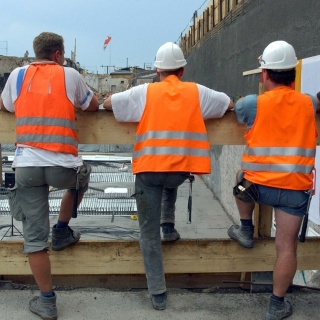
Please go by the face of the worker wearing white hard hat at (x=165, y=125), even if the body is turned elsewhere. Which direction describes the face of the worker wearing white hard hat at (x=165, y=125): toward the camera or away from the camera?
away from the camera

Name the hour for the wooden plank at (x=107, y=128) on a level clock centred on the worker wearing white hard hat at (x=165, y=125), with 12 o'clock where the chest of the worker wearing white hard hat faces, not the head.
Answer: The wooden plank is roughly at 10 o'clock from the worker wearing white hard hat.

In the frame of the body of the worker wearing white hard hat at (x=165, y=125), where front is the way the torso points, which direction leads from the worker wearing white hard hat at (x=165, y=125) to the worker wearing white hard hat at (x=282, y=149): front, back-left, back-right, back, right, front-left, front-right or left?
right

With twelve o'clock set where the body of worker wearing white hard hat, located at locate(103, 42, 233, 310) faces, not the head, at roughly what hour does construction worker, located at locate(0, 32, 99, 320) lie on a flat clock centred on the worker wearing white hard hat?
The construction worker is roughly at 9 o'clock from the worker wearing white hard hat.

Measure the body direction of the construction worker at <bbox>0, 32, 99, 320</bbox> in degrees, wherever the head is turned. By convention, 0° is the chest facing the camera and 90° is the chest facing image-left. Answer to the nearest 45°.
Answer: approximately 180°

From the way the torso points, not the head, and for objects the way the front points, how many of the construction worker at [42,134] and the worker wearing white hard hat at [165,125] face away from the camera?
2

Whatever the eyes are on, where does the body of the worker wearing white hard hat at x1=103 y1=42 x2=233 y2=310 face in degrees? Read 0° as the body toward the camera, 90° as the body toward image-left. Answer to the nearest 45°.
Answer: approximately 180°

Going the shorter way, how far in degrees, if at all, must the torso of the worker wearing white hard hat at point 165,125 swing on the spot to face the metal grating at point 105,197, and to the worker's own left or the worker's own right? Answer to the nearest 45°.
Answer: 0° — they already face it

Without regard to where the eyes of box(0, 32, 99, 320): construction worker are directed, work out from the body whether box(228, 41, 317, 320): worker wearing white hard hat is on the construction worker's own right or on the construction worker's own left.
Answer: on the construction worker's own right

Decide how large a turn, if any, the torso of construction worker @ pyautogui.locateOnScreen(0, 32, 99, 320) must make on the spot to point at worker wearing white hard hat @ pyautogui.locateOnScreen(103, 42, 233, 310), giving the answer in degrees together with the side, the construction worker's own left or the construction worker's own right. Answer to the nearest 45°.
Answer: approximately 90° to the construction worker's own right
